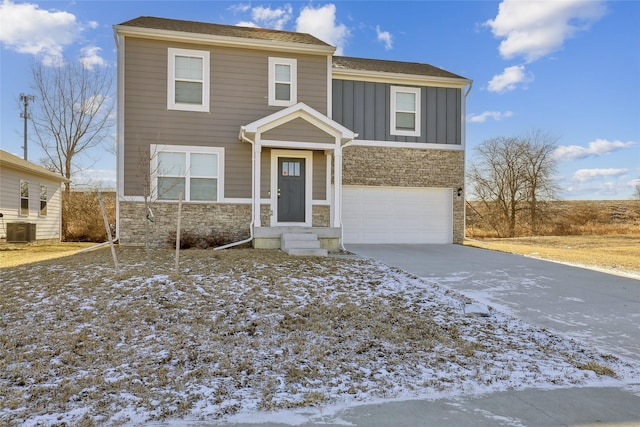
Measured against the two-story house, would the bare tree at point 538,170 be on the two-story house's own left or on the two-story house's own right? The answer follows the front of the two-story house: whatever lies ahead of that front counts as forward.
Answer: on the two-story house's own left

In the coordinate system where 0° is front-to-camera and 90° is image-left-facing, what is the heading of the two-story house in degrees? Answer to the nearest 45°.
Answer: approximately 0°

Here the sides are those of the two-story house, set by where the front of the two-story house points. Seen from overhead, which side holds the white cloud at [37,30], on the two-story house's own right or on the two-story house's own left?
on the two-story house's own right

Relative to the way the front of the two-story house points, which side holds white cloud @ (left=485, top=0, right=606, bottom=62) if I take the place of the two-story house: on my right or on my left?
on my left

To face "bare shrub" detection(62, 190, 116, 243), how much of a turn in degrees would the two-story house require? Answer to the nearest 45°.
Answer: approximately 135° to its right

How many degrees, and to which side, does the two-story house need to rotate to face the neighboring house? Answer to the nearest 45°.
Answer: approximately 135° to its right
